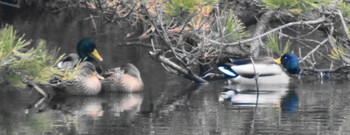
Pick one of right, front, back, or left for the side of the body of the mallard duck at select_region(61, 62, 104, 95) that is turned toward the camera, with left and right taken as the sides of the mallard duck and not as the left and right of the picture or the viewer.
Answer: right

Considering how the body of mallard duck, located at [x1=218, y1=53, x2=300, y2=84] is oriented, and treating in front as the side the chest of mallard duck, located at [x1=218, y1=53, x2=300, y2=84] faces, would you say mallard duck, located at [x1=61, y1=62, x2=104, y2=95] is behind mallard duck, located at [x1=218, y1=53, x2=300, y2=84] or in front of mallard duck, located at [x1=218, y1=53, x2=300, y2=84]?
behind

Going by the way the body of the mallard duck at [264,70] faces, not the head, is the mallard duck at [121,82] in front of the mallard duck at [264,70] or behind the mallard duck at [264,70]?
behind

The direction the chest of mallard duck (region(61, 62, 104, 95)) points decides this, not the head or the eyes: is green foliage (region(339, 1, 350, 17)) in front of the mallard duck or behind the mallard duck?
in front

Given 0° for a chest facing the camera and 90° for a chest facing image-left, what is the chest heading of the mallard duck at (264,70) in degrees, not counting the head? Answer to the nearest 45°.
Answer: approximately 270°
